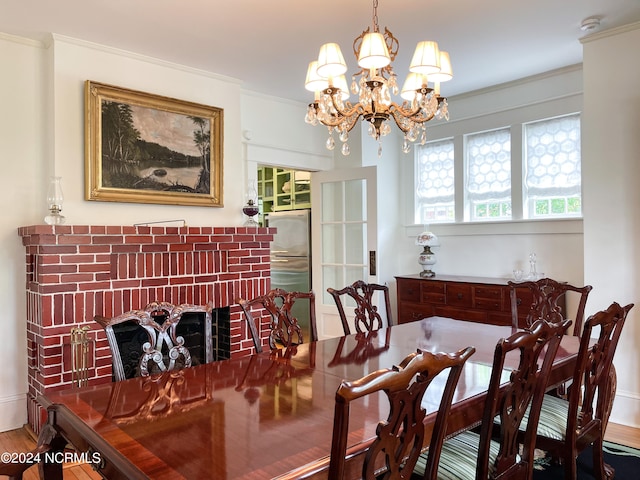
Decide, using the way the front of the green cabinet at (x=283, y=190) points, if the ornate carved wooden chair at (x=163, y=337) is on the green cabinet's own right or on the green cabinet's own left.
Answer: on the green cabinet's own right

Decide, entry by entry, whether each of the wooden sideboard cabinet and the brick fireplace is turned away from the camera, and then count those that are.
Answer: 0

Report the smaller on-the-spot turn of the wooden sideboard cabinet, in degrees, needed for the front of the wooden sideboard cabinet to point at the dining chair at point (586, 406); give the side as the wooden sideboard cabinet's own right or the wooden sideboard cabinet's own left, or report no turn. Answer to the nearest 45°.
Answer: approximately 45° to the wooden sideboard cabinet's own left

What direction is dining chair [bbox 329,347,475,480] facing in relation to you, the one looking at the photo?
facing away from the viewer and to the left of the viewer

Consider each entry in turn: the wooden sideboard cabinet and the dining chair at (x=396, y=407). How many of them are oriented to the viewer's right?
0

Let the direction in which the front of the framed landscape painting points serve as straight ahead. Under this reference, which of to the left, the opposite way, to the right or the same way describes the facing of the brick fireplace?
the same way

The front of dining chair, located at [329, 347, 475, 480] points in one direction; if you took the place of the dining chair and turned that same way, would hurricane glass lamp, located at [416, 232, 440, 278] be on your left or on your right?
on your right

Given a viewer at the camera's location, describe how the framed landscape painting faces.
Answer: facing the viewer and to the right of the viewer

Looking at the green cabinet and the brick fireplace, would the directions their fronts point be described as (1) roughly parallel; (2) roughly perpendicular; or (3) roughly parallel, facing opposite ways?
roughly parallel

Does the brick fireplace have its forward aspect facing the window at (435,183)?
no

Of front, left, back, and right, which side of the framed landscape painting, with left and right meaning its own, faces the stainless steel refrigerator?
left

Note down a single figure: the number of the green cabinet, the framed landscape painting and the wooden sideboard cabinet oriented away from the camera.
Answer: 0

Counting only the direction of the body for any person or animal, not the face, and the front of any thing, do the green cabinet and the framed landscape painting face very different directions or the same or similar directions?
same or similar directions

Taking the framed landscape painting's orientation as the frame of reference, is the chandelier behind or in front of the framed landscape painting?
in front

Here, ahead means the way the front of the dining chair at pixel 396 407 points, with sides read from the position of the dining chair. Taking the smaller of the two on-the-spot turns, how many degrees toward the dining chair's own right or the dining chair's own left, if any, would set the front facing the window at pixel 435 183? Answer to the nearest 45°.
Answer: approximately 45° to the dining chair's own right

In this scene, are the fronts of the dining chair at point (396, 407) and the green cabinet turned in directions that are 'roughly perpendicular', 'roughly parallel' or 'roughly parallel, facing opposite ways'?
roughly parallel, facing opposite ways
